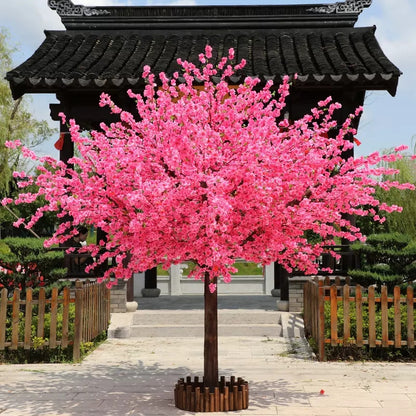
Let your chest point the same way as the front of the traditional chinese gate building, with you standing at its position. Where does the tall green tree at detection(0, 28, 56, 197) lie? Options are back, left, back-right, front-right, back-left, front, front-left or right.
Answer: back-right

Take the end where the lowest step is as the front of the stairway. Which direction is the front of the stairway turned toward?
toward the camera

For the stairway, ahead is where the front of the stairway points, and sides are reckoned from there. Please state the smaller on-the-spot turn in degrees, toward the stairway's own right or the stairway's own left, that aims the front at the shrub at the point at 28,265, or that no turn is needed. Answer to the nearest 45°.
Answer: approximately 45° to the stairway's own right

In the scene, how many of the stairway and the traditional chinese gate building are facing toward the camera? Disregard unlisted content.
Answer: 2

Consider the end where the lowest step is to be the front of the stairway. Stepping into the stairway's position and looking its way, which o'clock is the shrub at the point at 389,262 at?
The shrub is roughly at 10 o'clock from the stairway.

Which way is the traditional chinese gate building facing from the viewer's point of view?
toward the camera

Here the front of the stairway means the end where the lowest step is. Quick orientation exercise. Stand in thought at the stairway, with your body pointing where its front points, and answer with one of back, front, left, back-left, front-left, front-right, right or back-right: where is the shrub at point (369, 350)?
front-left

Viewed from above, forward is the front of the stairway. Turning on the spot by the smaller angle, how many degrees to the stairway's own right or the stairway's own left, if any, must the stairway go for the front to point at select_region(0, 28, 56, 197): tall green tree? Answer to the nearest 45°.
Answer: approximately 135° to the stairway's own right

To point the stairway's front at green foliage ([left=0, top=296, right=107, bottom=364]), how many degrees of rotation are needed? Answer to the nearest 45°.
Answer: approximately 45° to its right

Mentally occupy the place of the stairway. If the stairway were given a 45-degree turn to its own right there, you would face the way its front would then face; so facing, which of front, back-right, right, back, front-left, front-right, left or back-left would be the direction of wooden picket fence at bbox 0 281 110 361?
front
